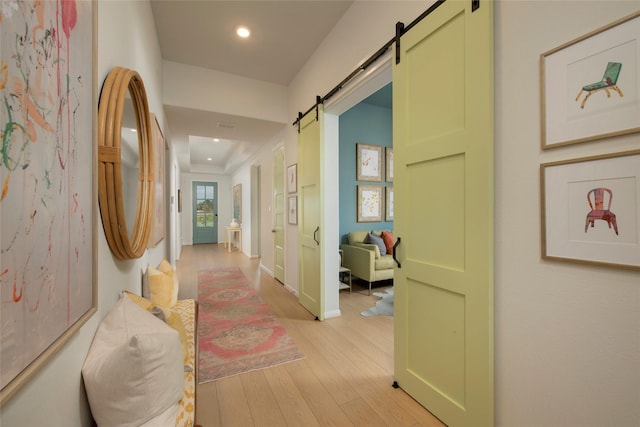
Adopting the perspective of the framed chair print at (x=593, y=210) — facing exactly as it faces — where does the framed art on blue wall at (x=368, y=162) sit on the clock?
The framed art on blue wall is roughly at 3 o'clock from the framed chair print.

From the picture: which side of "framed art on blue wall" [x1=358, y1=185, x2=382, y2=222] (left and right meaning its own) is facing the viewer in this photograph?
front

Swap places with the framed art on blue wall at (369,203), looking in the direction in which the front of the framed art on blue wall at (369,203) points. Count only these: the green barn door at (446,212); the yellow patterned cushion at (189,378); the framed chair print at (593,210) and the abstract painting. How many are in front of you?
4

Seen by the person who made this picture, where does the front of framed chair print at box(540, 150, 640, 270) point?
facing the viewer and to the left of the viewer

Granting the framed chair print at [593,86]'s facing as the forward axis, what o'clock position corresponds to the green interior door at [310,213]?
The green interior door is roughly at 2 o'clock from the framed chair print.

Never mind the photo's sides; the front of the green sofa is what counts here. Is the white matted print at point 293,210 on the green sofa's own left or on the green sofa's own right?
on the green sofa's own right

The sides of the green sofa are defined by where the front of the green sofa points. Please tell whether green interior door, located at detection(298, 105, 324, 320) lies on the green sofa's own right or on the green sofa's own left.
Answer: on the green sofa's own right

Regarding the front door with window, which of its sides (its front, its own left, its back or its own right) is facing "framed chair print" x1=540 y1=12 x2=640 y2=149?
front

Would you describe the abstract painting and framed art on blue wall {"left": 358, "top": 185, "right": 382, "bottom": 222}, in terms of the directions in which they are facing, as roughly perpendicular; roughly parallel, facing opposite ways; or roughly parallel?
roughly perpendicular

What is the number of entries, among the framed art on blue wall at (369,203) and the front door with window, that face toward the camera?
2

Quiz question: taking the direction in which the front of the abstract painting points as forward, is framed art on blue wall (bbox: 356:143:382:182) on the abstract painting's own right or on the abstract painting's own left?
on the abstract painting's own left

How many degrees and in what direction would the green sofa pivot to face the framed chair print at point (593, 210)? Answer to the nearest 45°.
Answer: approximately 45° to its right

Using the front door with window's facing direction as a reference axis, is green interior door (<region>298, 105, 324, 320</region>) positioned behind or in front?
in front

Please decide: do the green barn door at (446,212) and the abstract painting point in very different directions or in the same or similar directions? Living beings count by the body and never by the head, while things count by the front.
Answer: very different directions

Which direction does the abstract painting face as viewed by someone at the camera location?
facing the viewer and to the right of the viewer

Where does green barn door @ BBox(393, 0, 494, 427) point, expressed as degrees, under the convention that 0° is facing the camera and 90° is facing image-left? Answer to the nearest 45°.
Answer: approximately 45°

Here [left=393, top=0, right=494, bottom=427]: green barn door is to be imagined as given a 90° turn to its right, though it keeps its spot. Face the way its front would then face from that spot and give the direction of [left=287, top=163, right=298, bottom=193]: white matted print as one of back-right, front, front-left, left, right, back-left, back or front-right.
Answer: front

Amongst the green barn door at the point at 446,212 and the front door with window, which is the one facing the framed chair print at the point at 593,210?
the front door with window

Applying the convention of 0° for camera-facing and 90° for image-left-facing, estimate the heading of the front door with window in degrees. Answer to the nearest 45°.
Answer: approximately 0°
